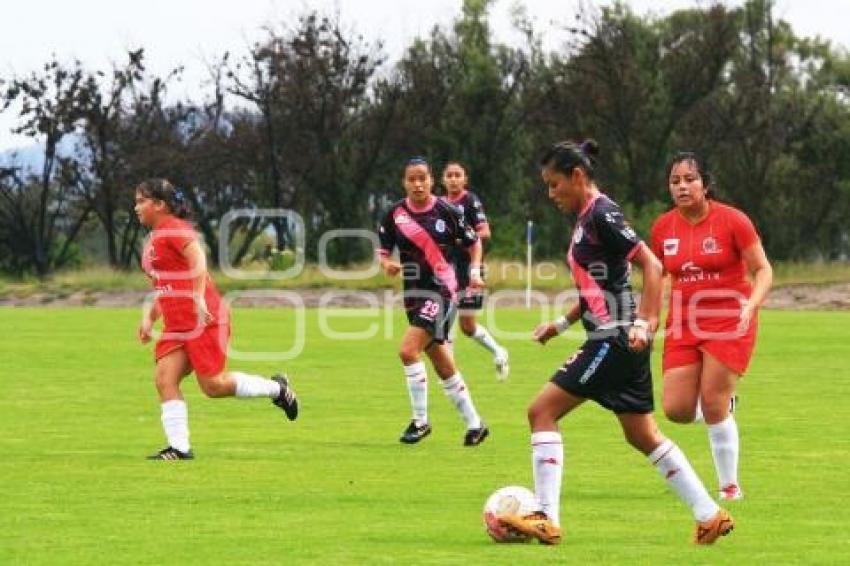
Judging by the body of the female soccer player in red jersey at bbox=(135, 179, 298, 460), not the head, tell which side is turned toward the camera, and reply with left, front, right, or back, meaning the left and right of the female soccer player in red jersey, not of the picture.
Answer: left

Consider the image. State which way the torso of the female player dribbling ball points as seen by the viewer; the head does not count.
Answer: to the viewer's left

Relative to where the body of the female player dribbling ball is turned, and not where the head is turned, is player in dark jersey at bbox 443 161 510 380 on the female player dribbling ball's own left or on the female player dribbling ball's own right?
on the female player dribbling ball's own right

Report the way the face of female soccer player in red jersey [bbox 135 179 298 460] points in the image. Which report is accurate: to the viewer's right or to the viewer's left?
to the viewer's left

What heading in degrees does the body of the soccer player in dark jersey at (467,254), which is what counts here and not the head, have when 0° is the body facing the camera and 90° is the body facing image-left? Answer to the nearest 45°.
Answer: approximately 45°
